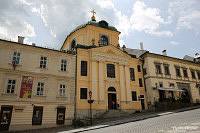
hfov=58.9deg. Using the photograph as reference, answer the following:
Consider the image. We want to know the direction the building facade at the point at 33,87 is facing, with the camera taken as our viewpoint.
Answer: facing the viewer and to the right of the viewer

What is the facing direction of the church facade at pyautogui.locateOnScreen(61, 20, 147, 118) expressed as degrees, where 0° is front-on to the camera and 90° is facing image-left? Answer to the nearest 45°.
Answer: approximately 315°

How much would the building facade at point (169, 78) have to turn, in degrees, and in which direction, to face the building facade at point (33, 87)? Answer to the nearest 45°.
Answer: approximately 90° to its right

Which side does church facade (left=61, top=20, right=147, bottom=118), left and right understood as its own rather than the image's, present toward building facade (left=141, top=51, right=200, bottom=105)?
left

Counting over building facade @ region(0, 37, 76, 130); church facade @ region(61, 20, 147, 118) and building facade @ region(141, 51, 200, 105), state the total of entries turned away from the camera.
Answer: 0

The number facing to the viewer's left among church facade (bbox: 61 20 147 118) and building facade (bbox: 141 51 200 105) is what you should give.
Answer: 0

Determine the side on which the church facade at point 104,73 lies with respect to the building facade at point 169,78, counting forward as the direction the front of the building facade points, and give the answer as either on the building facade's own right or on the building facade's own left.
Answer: on the building facade's own right

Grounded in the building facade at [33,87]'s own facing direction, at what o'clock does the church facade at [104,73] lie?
The church facade is roughly at 10 o'clock from the building facade.

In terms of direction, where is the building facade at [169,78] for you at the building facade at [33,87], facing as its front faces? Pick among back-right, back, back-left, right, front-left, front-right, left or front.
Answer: front-left
